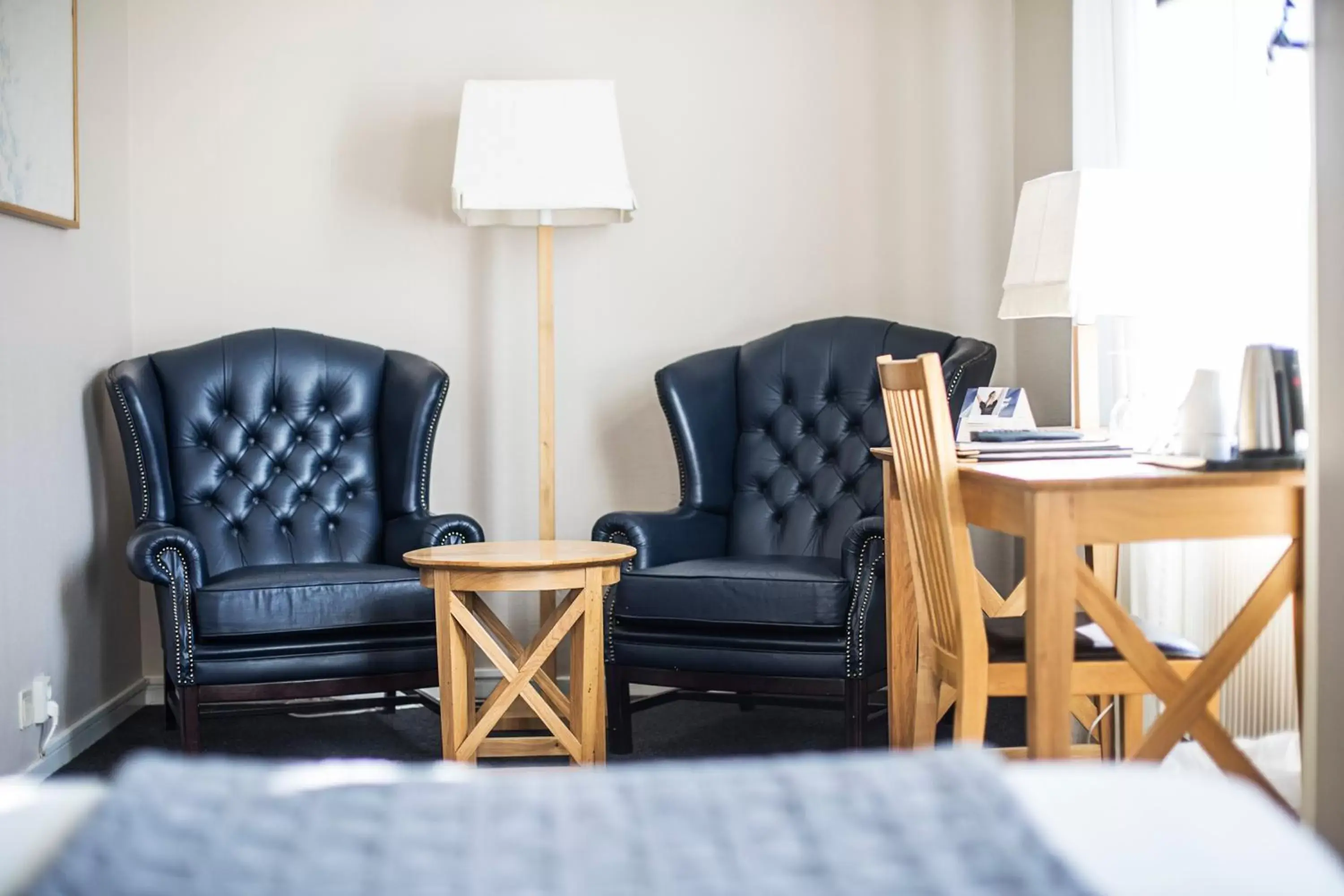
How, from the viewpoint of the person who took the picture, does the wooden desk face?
facing to the left of the viewer

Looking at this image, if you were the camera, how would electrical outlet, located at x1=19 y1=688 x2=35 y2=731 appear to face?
facing the viewer and to the right of the viewer

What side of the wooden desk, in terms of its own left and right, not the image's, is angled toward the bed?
left

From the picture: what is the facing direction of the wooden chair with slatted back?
to the viewer's right

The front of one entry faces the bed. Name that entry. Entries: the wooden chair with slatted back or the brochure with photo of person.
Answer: the brochure with photo of person

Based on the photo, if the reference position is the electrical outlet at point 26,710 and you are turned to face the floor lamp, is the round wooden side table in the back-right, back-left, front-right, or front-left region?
front-right

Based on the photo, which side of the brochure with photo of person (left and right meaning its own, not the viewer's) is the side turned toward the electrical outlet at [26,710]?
right

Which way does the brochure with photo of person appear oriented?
toward the camera

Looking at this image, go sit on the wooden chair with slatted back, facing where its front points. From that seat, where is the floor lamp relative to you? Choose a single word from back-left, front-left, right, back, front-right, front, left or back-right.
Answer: back-left

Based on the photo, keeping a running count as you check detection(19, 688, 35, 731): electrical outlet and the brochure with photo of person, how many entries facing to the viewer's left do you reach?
0

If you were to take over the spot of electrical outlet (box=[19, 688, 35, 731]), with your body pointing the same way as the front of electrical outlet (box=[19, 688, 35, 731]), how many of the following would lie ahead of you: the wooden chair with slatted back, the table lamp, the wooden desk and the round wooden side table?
4

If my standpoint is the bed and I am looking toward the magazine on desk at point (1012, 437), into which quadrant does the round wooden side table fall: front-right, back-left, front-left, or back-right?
front-left

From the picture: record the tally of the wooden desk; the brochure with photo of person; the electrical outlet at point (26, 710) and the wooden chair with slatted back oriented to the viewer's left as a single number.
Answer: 1

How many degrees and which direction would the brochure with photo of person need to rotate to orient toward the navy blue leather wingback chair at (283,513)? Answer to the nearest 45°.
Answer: approximately 90° to its right

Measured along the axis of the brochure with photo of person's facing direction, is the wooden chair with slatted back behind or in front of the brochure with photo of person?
in front

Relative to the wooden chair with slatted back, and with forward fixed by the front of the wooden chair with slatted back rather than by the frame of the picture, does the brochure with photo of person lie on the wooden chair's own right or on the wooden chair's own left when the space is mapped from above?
on the wooden chair's own left

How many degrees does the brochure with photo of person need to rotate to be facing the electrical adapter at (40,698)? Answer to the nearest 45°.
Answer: approximately 90° to its right
